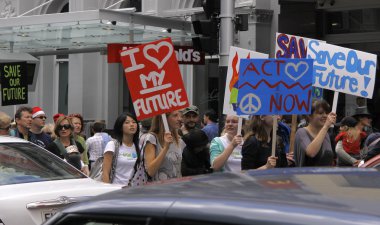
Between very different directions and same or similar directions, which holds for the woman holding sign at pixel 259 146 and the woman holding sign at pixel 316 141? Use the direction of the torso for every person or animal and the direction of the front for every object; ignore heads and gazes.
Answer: same or similar directions

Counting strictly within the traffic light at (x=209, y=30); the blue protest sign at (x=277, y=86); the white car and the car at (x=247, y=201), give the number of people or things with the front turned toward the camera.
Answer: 1

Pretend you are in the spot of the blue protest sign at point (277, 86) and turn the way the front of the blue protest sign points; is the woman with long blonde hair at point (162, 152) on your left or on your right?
on your right

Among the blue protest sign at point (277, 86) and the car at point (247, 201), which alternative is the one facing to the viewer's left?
the car

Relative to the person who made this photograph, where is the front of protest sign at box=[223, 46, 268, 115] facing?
facing the viewer

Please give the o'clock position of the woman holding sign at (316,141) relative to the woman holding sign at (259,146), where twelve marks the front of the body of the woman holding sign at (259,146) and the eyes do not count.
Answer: the woman holding sign at (316,141) is roughly at 10 o'clock from the woman holding sign at (259,146).

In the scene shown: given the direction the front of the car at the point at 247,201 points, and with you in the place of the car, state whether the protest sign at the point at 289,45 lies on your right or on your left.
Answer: on your right

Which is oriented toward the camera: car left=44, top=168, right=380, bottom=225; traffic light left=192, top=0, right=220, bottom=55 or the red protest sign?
the red protest sign

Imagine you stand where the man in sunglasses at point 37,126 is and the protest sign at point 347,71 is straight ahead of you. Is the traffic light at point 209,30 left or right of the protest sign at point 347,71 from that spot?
left

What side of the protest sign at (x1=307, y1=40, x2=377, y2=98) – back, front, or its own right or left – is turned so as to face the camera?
front

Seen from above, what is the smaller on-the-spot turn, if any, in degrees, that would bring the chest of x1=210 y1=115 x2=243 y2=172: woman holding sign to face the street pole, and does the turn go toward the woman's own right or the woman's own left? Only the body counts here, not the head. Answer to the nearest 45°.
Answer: approximately 135° to the woman's own left

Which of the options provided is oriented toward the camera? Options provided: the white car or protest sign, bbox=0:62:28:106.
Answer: the protest sign

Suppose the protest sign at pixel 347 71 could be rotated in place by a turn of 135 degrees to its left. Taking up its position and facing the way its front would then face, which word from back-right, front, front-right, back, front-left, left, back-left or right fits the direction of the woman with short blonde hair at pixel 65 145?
back-left

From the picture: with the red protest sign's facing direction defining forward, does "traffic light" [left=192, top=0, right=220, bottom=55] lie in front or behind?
behind

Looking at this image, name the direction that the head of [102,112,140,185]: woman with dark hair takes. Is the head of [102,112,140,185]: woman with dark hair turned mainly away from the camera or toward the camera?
toward the camera
